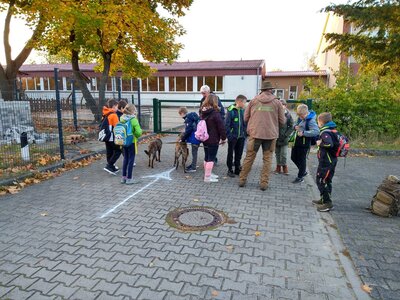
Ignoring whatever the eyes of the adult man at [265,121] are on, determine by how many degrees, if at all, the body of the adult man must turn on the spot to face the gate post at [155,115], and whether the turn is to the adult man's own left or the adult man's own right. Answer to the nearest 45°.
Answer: approximately 45° to the adult man's own left

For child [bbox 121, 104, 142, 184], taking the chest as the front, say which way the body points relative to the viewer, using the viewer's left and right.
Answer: facing to the right of the viewer

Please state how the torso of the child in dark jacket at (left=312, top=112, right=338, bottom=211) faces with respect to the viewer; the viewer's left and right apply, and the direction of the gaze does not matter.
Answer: facing to the left of the viewer

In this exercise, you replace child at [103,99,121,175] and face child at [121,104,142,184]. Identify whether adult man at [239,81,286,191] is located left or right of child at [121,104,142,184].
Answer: left

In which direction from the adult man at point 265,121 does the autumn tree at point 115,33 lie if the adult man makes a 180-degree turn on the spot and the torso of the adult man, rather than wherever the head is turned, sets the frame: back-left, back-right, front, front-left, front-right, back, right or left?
back-right

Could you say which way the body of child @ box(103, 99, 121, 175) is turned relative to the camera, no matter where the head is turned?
to the viewer's right

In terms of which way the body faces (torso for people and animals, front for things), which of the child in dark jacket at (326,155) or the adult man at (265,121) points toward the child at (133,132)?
the child in dark jacket

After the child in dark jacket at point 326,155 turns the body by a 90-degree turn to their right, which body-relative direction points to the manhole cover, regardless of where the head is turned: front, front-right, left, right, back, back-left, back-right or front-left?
back-left

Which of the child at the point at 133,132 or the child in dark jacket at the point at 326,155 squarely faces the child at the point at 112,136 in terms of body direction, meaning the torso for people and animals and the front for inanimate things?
the child in dark jacket

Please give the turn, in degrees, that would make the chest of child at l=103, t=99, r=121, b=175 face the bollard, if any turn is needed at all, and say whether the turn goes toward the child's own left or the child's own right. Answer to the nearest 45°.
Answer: approximately 135° to the child's own left

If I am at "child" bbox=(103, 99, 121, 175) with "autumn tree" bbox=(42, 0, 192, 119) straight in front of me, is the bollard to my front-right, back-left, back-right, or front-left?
front-left

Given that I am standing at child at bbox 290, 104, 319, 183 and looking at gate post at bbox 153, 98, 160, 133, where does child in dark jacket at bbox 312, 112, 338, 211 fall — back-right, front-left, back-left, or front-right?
back-left

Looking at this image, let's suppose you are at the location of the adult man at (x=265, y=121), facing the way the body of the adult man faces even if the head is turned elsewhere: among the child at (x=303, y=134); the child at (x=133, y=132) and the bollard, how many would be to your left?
2

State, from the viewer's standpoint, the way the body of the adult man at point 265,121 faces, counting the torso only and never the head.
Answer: away from the camera

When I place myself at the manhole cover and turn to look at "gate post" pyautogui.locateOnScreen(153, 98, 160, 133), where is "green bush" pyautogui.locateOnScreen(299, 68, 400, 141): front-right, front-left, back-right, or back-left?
front-right

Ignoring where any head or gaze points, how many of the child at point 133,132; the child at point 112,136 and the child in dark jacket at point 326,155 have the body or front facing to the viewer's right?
2

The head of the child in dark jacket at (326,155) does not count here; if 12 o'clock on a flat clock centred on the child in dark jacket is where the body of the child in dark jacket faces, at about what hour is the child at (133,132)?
The child is roughly at 12 o'clock from the child in dark jacket.

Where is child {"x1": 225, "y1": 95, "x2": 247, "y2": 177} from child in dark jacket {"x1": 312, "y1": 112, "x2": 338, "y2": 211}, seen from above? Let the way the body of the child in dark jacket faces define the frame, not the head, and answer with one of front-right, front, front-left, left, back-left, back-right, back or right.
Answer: front-right

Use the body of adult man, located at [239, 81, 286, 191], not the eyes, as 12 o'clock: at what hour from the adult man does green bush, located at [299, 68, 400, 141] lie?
The green bush is roughly at 1 o'clock from the adult man.
